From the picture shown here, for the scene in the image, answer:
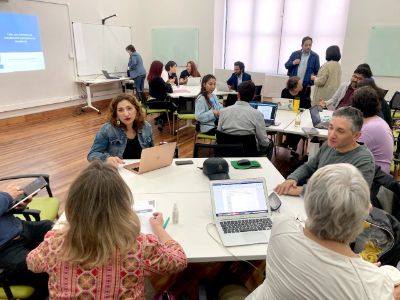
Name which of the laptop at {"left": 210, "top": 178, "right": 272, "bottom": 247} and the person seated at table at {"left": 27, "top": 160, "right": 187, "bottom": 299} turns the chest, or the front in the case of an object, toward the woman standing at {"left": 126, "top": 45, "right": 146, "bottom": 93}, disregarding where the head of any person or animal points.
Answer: the person seated at table

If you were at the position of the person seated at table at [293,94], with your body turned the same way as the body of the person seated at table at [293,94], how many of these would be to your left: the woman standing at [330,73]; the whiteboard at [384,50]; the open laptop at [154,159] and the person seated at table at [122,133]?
2

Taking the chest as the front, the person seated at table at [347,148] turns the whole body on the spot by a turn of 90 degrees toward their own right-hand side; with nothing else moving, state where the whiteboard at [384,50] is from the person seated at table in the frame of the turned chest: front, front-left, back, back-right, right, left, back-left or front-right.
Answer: front-right

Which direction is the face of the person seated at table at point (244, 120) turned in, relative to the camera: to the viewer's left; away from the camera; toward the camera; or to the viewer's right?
away from the camera

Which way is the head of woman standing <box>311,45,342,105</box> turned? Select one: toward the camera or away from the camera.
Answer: away from the camera

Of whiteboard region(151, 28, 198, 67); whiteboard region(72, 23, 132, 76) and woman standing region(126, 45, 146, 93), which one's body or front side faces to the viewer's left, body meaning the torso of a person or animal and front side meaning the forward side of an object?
the woman standing

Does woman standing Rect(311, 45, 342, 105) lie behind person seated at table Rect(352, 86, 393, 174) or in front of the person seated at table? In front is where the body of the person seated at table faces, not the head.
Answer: in front

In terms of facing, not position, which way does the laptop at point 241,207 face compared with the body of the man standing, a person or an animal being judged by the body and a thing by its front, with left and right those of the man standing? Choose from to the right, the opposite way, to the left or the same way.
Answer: the same way

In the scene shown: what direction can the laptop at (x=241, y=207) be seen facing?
toward the camera

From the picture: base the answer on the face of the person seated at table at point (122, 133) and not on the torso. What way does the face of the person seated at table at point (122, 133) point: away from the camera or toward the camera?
toward the camera

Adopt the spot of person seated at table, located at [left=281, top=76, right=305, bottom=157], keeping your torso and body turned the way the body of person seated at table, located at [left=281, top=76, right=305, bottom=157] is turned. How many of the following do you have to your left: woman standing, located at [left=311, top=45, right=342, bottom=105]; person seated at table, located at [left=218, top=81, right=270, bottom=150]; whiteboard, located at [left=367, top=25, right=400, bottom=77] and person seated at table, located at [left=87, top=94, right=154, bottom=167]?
2

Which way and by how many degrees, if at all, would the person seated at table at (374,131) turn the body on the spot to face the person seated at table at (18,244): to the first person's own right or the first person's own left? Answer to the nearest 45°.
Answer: approximately 90° to the first person's own left

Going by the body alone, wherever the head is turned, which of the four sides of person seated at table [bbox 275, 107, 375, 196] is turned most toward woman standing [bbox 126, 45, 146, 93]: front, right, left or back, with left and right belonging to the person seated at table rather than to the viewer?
right

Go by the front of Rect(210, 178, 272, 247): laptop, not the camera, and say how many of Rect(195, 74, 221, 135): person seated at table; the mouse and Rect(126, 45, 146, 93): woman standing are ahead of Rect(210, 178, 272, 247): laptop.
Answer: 0

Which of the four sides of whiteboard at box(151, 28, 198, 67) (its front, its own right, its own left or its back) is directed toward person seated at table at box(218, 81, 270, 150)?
front

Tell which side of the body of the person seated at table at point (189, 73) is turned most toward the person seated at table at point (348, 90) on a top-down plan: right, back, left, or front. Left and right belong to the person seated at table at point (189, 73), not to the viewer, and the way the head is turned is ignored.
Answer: left

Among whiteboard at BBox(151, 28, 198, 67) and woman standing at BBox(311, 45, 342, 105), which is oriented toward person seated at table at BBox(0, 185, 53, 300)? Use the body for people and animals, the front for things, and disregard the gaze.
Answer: the whiteboard

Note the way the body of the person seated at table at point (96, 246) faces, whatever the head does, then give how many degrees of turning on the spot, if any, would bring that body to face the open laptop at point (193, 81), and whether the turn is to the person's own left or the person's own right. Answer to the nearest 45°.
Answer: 0° — they already face it

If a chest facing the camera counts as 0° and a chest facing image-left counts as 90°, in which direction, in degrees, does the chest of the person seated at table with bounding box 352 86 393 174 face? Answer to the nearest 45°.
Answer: approximately 135°
